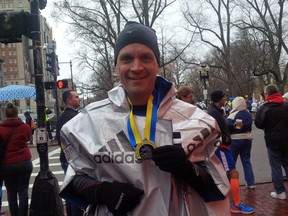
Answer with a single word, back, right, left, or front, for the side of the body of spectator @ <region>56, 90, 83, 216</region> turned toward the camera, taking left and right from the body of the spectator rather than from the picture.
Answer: right

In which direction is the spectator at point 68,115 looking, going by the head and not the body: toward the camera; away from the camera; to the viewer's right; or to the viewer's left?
to the viewer's right

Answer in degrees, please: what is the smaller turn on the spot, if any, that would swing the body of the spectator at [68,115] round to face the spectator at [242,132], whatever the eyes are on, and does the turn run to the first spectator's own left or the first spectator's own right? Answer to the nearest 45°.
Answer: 0° — they already face them

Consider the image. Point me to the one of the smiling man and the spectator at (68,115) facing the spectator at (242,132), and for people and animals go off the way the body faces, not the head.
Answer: the spectator at (68,115)
